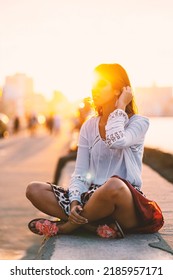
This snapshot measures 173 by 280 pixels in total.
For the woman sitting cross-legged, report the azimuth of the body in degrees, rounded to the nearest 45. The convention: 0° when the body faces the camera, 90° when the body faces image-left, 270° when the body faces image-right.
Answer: approximately 45°

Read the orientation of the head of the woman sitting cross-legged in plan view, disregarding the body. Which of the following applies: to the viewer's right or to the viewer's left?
to the viewer's left
